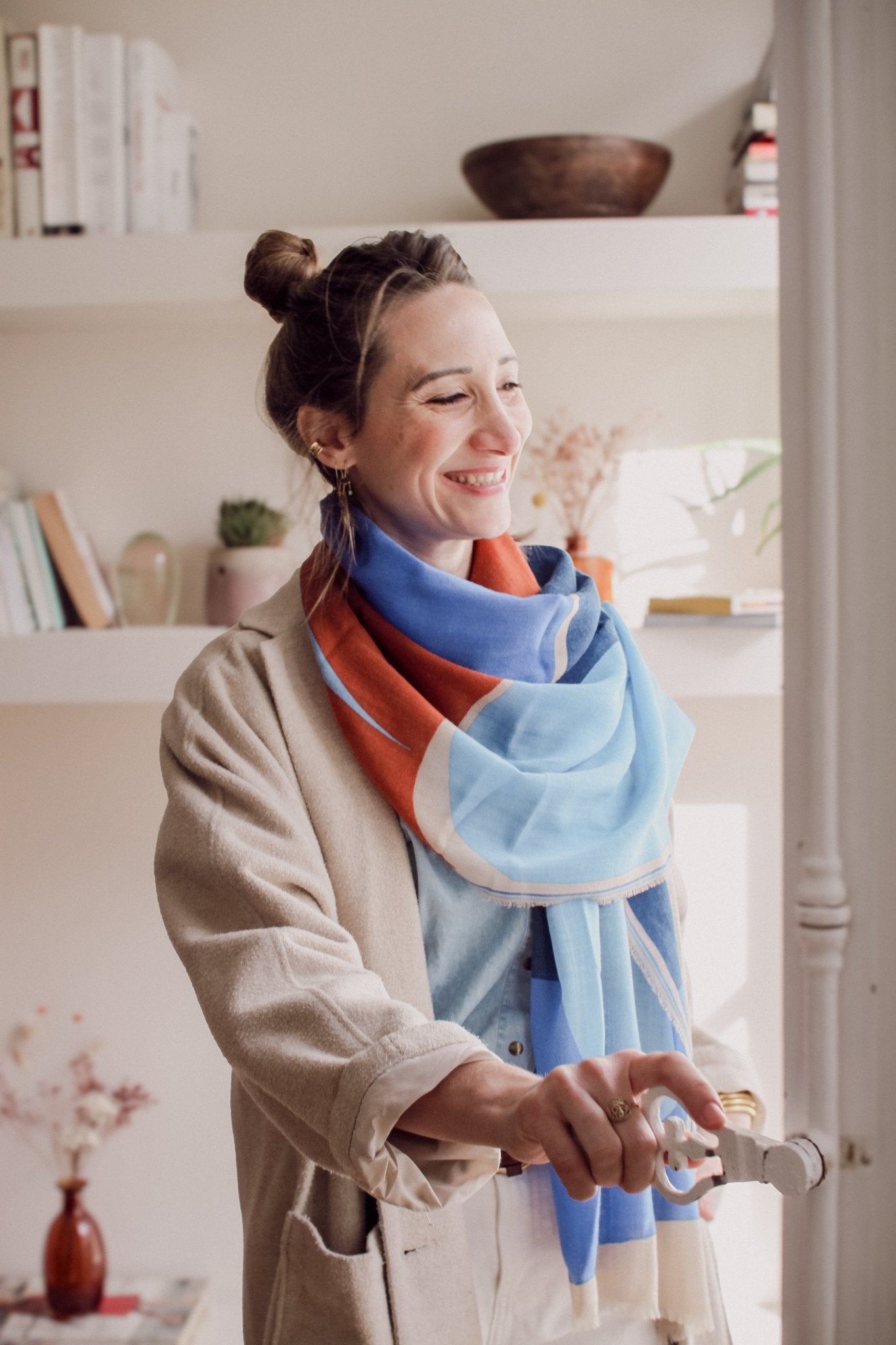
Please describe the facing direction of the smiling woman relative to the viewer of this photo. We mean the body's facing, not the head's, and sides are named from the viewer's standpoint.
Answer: facing the viewer and to the right of the viewer

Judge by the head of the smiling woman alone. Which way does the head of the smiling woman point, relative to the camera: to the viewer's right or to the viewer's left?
to the viewer's right

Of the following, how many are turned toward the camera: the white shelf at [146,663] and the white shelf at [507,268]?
2

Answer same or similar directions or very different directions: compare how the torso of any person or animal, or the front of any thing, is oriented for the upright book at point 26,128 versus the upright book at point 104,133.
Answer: same or similar directions

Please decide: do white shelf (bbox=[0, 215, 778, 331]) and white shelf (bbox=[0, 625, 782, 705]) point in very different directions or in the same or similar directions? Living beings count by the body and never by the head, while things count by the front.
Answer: same or similar directions

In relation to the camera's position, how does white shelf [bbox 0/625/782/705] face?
facing the viewer
